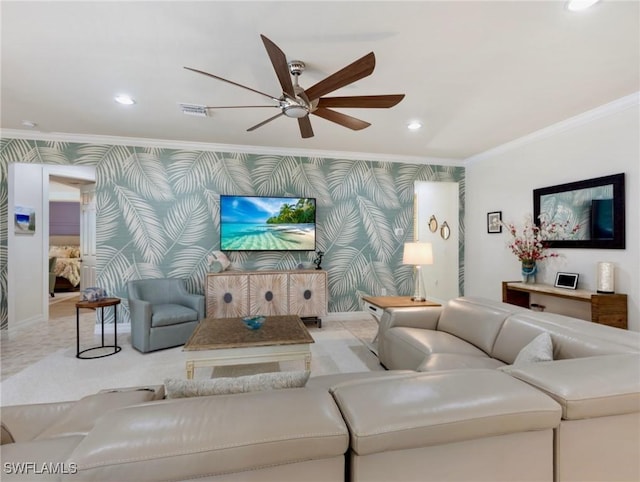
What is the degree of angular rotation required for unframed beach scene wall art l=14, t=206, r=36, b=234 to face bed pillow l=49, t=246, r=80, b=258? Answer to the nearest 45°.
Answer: approximately 135° to its left

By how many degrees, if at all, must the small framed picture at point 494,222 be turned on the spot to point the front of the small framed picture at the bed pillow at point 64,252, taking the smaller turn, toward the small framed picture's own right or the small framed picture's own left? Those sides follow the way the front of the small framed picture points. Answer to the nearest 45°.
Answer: approximately 45° to the small framed picture's own right

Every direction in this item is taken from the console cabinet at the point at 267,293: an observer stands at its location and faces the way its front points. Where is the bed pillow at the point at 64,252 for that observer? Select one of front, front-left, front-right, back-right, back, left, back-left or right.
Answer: back-right

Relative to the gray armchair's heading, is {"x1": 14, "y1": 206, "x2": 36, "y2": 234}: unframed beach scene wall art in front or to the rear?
to the rear

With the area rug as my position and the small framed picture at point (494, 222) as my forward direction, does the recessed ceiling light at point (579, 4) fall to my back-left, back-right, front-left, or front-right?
front-right

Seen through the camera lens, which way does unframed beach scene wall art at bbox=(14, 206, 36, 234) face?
facing the viewer and to the right of the viewer

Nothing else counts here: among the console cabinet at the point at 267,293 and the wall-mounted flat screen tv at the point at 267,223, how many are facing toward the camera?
2

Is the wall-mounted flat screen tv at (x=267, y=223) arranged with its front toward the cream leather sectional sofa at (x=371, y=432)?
yes

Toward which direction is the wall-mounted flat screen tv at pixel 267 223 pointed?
toward the camera

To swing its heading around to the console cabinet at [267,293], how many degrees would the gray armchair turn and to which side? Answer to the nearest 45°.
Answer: approximately 45° to its left

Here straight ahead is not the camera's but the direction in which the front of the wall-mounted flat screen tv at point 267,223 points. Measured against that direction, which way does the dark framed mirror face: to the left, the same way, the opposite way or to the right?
to the right

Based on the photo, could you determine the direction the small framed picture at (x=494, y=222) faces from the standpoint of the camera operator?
facing the viewer and to the left of the viewer

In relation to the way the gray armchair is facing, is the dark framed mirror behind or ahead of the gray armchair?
ahead

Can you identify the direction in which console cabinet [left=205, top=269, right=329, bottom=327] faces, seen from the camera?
facing the viewer

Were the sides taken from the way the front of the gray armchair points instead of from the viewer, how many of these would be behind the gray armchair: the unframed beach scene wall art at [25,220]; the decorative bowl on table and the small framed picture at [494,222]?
1

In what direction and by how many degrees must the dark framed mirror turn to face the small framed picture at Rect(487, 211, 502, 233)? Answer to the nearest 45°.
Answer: approximately 90° to its right
